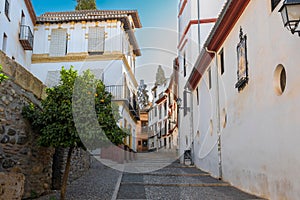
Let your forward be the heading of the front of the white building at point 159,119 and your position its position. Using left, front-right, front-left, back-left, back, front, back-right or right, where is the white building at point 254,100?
front-left

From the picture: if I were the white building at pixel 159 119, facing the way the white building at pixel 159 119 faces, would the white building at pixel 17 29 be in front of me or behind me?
in front

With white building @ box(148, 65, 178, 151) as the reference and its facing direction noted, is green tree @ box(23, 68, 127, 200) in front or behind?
in front

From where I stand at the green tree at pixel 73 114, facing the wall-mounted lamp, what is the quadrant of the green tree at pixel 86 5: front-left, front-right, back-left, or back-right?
back-left

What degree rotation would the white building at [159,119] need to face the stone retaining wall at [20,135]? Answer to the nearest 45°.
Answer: approximately 45° to its left

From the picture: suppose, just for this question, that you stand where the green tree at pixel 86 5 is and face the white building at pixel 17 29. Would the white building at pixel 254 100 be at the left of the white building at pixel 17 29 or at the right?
left

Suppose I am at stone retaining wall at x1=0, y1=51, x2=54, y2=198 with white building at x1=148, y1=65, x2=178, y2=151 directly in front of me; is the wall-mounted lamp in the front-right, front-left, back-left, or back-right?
back-right

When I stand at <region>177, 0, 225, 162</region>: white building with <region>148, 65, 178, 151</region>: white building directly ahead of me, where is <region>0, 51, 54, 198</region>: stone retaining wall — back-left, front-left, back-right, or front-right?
back-left

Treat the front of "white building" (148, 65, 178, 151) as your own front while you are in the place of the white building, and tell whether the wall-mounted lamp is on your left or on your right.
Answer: on your left

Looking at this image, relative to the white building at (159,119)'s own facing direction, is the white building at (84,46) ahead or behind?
ahead

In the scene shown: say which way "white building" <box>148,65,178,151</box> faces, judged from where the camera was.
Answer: facing the viewer and to the left of the viewer
